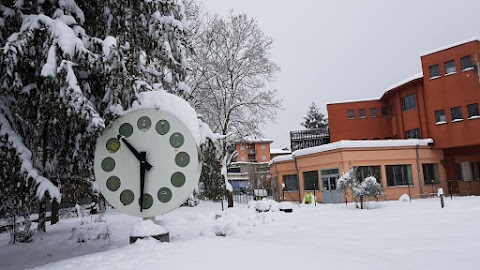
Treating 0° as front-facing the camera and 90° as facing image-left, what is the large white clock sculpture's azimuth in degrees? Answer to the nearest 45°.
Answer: approximately 0°

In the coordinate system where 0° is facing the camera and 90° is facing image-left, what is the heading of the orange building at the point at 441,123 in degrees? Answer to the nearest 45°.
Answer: approximately 45°

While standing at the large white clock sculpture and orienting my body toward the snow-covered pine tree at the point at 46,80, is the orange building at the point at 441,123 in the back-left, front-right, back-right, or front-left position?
back-right

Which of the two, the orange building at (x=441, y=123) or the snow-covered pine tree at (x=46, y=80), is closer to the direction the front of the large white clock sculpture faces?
the snow-covered pine tree

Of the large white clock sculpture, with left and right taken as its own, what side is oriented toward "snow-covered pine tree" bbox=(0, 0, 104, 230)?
right

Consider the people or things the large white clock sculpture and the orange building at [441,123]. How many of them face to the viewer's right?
0

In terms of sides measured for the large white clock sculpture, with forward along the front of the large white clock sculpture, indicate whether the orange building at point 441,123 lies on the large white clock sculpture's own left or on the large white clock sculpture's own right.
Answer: on the large white clock sculpture's own left

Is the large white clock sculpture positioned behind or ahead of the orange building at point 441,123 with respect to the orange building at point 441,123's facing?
ahead
